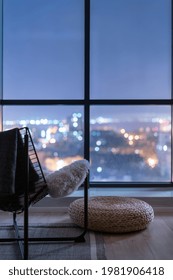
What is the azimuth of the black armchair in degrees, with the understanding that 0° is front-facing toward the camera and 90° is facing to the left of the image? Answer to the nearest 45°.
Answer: approximately 225°

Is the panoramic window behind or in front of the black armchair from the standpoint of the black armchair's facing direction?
in front

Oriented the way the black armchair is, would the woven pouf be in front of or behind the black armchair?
in front
